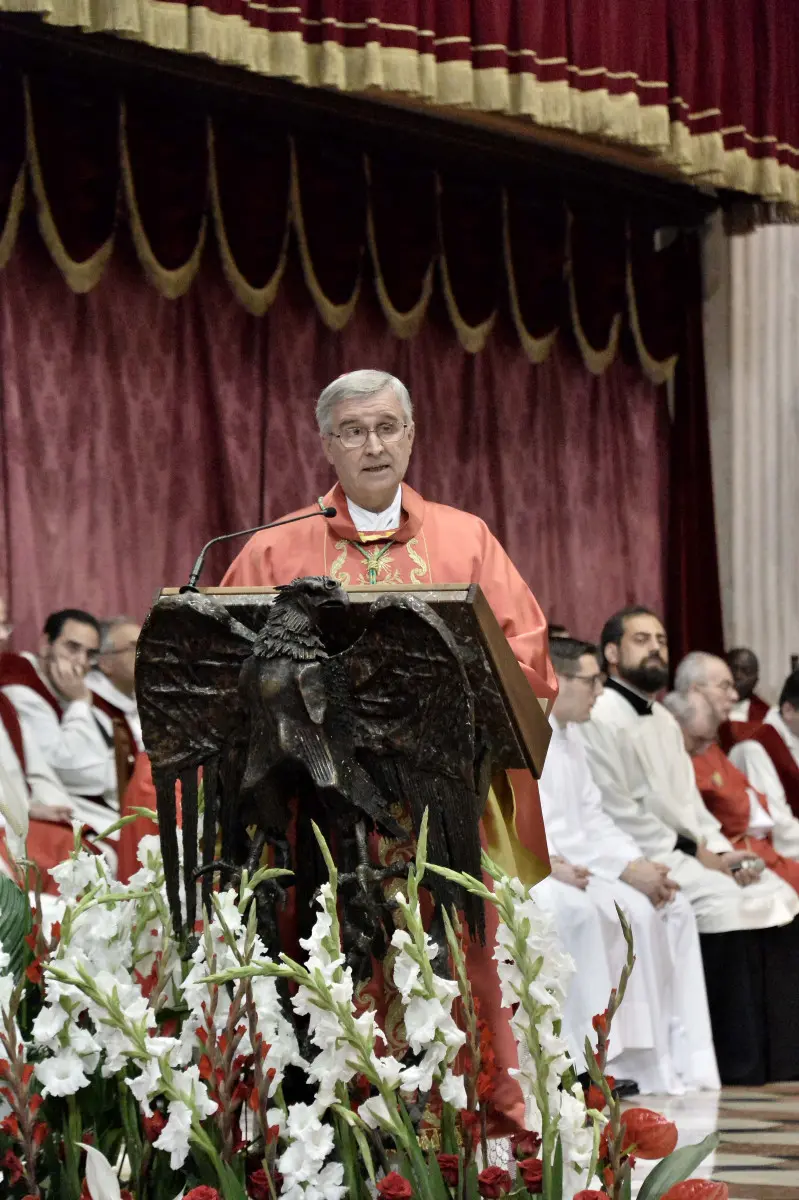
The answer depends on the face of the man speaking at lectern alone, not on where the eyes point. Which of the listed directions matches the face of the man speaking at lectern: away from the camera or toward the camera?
toward the camera

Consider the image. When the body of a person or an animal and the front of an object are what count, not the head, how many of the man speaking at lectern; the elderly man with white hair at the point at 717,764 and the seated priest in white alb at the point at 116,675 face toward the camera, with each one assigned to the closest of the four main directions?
1

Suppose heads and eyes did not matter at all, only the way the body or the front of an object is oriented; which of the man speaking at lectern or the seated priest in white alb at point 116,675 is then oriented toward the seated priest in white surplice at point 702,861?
the seated priest in white alb at point 116,675

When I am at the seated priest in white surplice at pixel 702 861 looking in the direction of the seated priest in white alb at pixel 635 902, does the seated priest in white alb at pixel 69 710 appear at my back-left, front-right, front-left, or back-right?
front-right

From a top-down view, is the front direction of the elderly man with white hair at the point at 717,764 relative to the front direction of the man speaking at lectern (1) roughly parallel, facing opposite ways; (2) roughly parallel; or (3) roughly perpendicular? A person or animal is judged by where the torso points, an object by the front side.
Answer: roughly perpendicular

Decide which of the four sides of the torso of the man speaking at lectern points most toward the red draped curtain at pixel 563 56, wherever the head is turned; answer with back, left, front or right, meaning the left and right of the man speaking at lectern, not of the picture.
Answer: back

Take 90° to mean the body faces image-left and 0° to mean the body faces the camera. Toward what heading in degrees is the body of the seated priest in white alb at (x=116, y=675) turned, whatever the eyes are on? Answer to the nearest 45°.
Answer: approximately 270°

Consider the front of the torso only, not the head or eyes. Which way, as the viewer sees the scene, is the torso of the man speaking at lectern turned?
toward the camera

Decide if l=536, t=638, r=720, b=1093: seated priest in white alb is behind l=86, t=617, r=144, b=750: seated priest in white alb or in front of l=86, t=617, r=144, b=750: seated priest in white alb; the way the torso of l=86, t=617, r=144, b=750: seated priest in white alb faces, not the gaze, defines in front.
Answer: in front

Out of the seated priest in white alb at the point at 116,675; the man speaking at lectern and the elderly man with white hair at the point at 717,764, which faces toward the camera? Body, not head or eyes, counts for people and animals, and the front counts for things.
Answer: the man speaking at lectern

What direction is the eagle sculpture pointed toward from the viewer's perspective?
toward the camera

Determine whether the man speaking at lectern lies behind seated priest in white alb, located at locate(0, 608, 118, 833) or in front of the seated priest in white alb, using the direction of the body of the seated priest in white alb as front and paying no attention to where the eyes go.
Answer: in front
